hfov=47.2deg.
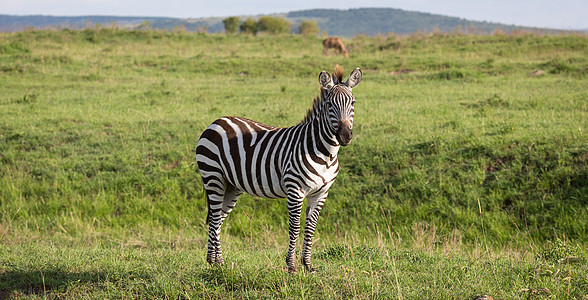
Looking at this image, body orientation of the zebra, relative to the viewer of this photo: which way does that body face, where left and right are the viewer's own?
facing the viewer and to the right of the viewer

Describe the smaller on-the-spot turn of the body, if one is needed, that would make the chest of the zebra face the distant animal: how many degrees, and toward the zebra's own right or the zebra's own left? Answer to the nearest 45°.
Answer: approximately 135° to the zebra's own left
